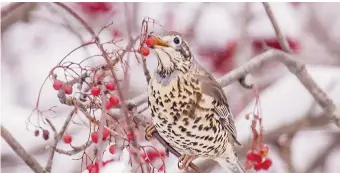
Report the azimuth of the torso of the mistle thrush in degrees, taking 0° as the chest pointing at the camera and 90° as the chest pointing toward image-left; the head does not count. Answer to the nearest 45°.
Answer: approximately 45°
